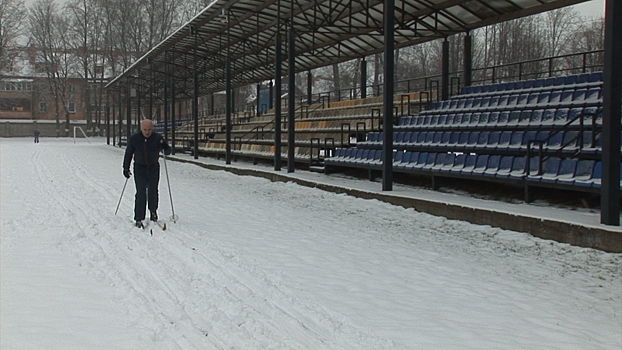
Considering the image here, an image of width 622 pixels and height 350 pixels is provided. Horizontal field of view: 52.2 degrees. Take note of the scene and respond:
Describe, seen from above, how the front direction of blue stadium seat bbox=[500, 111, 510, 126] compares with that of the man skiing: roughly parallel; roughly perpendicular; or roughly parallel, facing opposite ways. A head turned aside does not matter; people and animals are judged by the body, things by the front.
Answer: roughly perpendicular

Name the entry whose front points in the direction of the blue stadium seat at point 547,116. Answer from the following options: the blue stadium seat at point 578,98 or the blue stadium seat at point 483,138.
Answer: the blue stadium seat at point 578,98

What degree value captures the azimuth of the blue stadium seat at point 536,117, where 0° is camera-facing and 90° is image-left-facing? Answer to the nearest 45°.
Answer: approximately 45°

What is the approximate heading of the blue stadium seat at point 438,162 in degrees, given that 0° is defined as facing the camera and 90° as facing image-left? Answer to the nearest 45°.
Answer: approximately 45°

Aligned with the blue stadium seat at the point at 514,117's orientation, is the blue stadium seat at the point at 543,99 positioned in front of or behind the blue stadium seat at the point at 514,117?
behind

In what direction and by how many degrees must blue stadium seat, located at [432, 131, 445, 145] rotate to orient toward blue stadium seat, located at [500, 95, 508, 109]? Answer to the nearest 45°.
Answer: approximately 180°

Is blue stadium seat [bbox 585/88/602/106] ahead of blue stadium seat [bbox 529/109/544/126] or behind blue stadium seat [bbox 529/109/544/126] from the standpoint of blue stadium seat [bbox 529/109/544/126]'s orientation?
behind

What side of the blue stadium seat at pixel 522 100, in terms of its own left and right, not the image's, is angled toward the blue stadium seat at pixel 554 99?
left

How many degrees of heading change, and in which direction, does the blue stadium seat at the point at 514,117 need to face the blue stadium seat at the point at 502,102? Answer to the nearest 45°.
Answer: approximately 135° to its right

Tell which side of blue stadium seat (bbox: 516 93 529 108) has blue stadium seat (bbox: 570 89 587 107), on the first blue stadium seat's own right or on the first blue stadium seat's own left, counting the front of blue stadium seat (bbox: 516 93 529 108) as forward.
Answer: on the first blue stadium seat's own left

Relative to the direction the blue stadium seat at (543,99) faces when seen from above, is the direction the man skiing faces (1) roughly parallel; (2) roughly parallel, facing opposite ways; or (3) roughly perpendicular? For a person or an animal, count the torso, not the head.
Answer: roughly perpendicular

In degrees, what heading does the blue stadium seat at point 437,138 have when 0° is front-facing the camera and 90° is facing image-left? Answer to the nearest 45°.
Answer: approximately 45°

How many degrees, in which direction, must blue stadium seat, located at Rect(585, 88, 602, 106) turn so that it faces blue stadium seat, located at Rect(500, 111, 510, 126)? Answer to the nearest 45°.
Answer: approximately 45° to its right

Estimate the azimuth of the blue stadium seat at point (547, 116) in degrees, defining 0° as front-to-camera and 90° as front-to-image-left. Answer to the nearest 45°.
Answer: approximately 45°

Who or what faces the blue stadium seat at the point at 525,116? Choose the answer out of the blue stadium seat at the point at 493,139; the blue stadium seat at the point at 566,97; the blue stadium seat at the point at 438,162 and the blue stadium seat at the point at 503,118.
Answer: the blue stadium seat at the point at 566,97

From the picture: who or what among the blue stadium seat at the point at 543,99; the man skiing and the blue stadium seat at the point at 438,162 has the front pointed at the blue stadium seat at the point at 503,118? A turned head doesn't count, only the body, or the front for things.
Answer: the blue stadium seat at the point at 543,99
